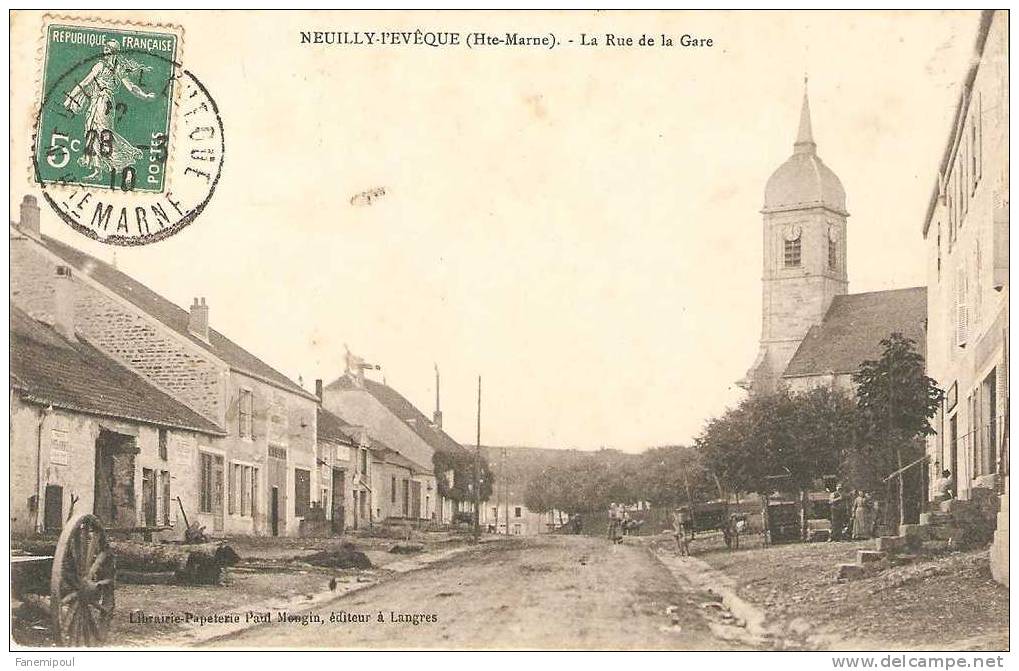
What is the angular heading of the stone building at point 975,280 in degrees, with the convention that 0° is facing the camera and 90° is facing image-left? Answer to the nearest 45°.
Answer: approximately 90°

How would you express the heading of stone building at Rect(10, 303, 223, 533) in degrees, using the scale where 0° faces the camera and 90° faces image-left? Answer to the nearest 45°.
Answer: approximately 315°

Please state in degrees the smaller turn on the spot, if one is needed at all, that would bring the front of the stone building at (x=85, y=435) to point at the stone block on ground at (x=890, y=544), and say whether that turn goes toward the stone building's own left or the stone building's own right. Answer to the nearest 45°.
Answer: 0° — it already faces it

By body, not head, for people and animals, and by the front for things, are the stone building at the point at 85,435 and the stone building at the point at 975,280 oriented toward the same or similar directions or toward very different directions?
very different directions

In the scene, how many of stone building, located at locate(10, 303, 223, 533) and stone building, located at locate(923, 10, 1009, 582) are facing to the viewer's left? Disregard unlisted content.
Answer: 1

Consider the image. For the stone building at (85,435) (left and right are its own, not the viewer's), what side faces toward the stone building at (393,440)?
left
